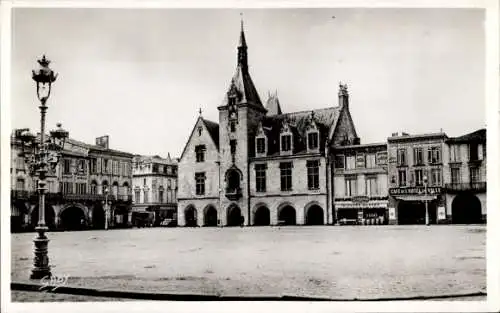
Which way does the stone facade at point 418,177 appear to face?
toward the camera

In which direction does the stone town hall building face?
toward the camera

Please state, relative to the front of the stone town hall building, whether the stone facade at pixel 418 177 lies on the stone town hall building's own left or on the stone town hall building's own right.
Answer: on the stone town hall building's own left

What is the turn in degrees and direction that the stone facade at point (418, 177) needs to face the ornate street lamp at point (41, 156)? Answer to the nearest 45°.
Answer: approximately 45° to its right

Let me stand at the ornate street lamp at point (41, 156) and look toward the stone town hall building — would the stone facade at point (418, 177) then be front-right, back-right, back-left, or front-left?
front-right

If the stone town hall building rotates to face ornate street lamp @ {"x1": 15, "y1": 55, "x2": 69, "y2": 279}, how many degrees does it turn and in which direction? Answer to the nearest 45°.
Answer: approximately 45° to its right

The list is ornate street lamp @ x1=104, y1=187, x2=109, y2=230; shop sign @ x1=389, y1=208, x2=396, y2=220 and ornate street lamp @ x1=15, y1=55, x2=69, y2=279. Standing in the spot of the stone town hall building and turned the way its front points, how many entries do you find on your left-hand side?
1

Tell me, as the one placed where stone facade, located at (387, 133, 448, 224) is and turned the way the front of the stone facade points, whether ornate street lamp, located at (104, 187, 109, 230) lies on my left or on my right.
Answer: on my right

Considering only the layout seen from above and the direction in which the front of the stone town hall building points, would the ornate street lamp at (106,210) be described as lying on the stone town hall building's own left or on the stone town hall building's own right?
on the stone town hall building's own right

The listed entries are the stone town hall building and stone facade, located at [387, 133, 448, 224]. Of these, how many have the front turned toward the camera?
2

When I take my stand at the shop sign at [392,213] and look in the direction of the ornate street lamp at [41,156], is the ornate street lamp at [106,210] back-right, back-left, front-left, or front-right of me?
front-right
